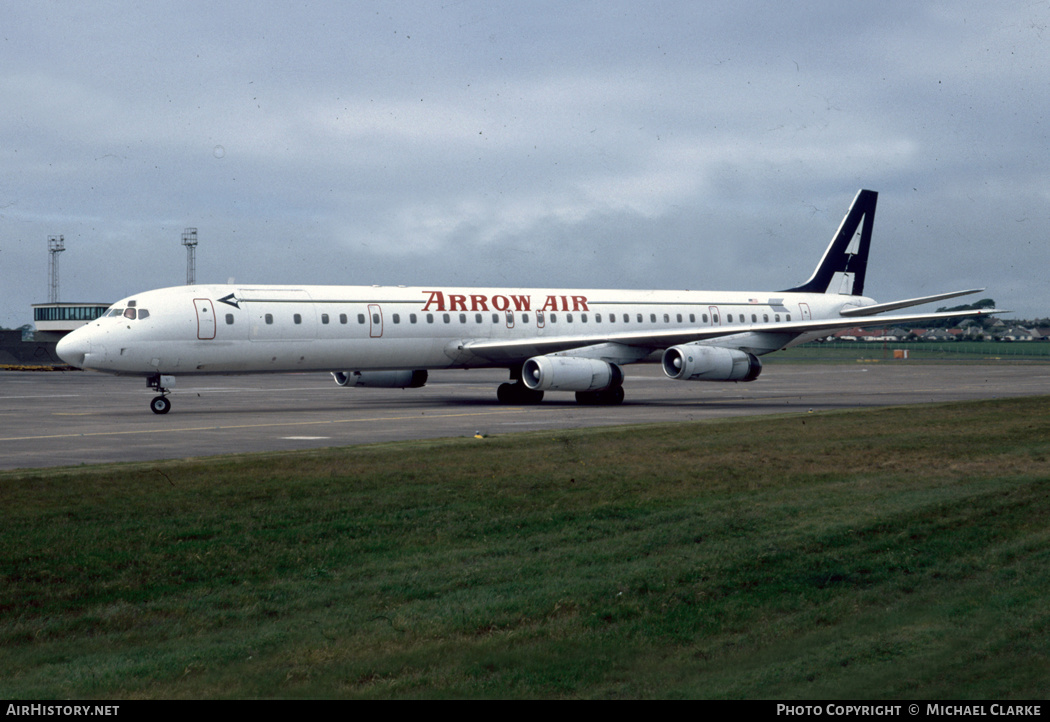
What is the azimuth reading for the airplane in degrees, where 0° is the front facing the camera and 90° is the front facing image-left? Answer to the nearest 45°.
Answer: approximately 45°
